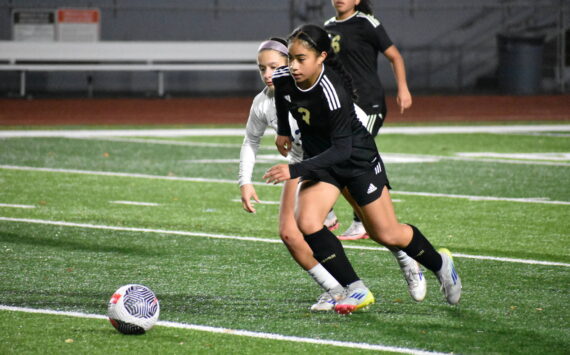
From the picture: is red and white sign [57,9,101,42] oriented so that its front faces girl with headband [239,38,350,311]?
yes

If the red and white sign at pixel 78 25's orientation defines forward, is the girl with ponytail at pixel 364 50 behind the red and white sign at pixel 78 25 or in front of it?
in front

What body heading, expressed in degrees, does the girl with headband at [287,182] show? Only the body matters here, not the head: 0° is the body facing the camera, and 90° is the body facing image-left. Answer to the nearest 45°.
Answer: approximately 45°

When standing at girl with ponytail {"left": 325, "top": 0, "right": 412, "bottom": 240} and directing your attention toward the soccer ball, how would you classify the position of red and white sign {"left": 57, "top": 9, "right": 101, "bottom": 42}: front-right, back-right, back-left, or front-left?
back-right

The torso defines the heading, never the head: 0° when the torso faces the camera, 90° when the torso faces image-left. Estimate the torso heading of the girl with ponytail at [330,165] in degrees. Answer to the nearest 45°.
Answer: approximately 45°

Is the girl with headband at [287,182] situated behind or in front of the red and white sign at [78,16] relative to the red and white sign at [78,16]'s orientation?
in front

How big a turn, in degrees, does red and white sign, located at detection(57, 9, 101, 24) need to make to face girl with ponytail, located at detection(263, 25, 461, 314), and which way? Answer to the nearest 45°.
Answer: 0° — it already faces them

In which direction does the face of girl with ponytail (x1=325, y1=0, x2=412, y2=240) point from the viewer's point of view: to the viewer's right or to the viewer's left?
to the viewer's left
